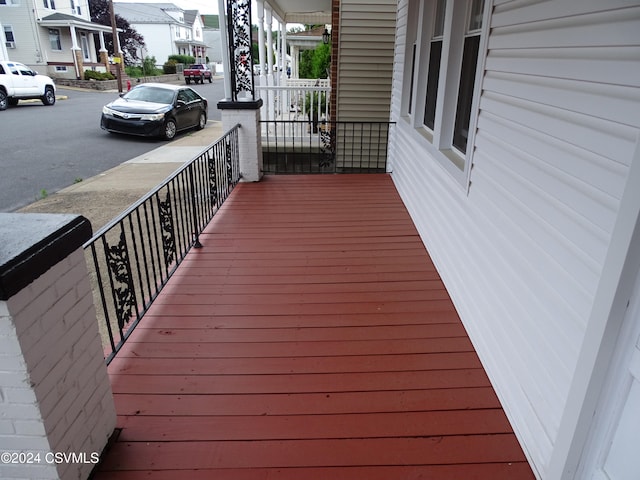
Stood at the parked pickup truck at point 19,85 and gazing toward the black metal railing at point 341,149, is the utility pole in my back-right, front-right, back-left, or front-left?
back-left

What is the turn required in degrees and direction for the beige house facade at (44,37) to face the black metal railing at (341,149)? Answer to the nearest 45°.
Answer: approximately 45° to its right

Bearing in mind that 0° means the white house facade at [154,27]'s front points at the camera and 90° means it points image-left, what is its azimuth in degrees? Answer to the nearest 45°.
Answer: approximately 315°

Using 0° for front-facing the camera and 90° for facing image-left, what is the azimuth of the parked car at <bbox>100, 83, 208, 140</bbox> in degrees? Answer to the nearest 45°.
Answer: approximately 45°

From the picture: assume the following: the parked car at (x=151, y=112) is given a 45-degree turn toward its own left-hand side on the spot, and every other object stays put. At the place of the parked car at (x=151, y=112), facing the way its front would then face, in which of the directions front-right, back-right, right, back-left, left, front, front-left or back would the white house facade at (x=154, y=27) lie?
back

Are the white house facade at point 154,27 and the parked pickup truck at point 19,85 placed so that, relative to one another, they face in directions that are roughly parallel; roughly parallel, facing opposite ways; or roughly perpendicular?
roughly perpendicular

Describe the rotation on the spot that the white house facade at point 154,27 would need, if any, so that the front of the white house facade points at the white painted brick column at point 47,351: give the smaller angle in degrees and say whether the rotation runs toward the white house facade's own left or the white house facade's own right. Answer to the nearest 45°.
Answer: approximately 45° to the white house facade's own right

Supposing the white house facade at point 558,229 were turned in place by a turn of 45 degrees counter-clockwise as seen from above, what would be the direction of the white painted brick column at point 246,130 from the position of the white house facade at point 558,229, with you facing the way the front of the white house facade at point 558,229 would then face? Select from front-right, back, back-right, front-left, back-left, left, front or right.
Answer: back-right

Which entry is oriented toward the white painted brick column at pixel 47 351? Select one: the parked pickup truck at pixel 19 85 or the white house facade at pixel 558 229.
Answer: the white house facade
